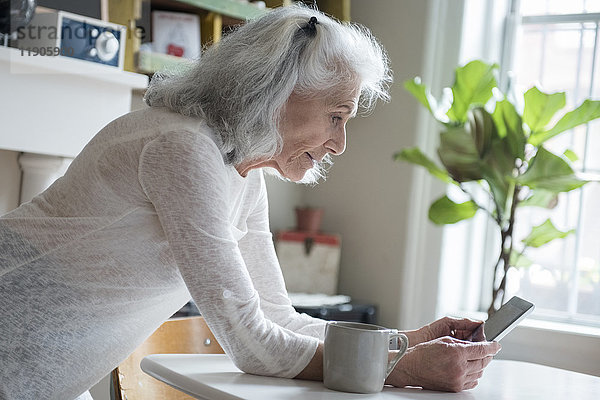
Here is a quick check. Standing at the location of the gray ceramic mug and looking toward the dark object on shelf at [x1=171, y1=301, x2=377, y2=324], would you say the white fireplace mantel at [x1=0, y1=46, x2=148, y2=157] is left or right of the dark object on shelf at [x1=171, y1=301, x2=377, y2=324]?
left

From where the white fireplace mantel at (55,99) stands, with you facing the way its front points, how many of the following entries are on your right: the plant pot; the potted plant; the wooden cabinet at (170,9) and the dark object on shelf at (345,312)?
0

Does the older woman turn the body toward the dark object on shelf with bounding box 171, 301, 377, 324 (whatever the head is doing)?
no

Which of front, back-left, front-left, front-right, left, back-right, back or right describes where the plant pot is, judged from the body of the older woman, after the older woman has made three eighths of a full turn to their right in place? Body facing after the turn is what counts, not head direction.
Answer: back-right

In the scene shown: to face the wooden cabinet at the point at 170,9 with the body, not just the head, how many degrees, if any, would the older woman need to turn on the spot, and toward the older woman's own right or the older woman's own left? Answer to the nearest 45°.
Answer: approximately 90° to the older woman's own left

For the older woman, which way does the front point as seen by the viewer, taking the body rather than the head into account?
to the viewer's right

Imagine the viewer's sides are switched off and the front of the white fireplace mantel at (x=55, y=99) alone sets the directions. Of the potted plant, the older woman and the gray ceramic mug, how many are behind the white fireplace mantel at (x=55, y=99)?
0

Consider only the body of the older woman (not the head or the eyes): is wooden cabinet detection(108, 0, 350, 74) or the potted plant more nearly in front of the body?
the potted plant

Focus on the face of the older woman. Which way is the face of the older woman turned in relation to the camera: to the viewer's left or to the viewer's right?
to the viewer's right

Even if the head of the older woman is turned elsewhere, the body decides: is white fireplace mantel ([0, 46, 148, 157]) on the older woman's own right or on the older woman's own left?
on the older woman's own left

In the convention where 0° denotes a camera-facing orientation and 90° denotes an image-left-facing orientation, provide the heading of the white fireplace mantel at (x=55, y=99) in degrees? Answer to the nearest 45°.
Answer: approximately 315°

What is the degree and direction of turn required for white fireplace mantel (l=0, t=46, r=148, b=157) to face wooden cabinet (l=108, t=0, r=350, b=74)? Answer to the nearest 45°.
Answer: approximately 90° to its left

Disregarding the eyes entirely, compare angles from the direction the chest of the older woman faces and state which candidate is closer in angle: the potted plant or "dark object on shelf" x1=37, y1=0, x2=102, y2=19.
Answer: the potted plant

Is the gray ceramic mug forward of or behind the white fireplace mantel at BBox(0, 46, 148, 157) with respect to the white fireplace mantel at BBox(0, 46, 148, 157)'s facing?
forward

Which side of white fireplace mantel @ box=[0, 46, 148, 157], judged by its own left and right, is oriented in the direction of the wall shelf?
left

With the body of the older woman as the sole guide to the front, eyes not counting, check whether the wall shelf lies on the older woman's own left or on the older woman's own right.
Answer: on the older woman's own left

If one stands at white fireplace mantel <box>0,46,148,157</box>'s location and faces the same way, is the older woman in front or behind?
in front

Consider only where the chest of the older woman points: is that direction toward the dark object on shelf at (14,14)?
no
